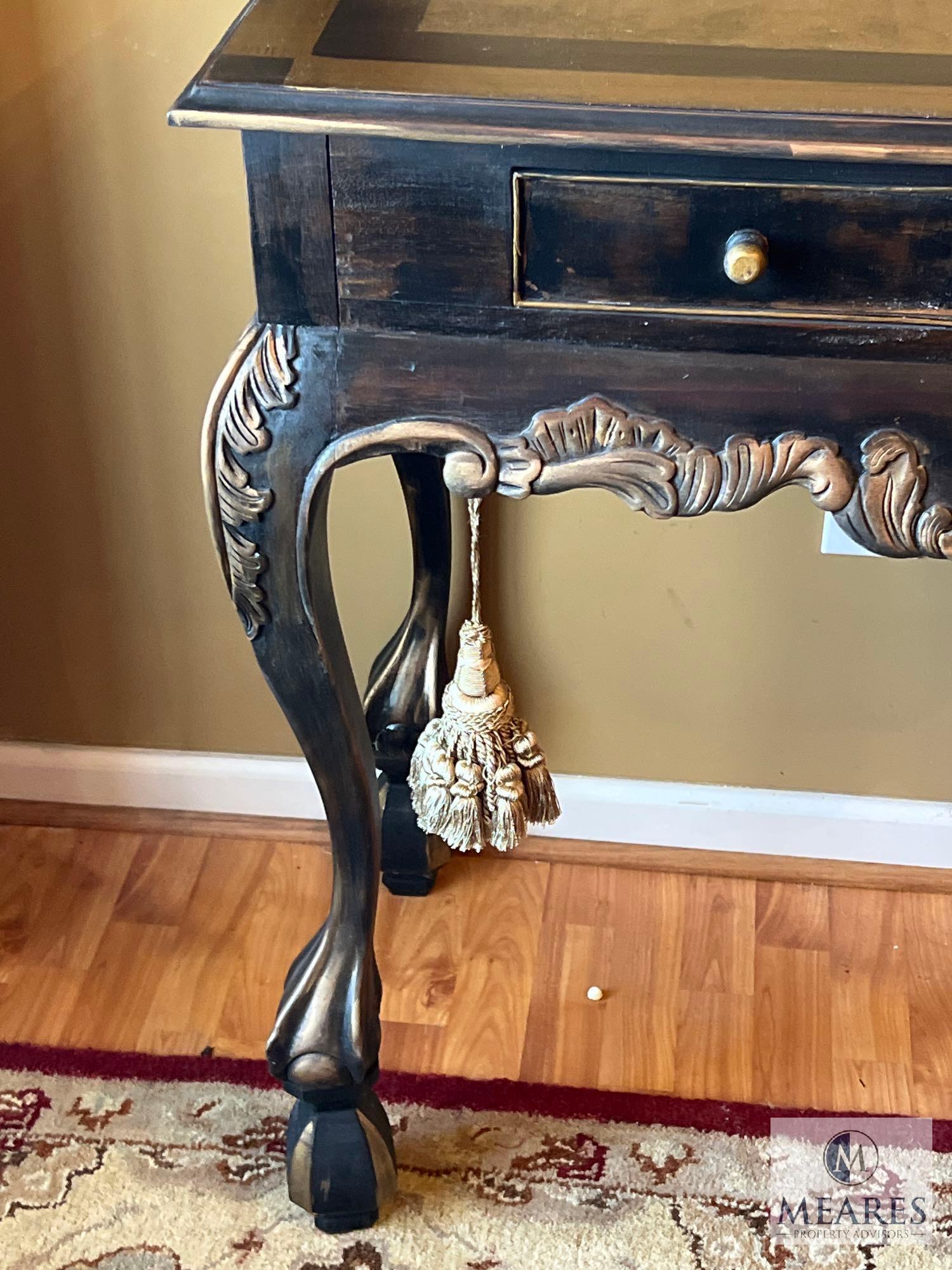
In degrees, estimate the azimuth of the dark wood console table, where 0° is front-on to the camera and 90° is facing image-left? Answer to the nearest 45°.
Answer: approximately 0°
